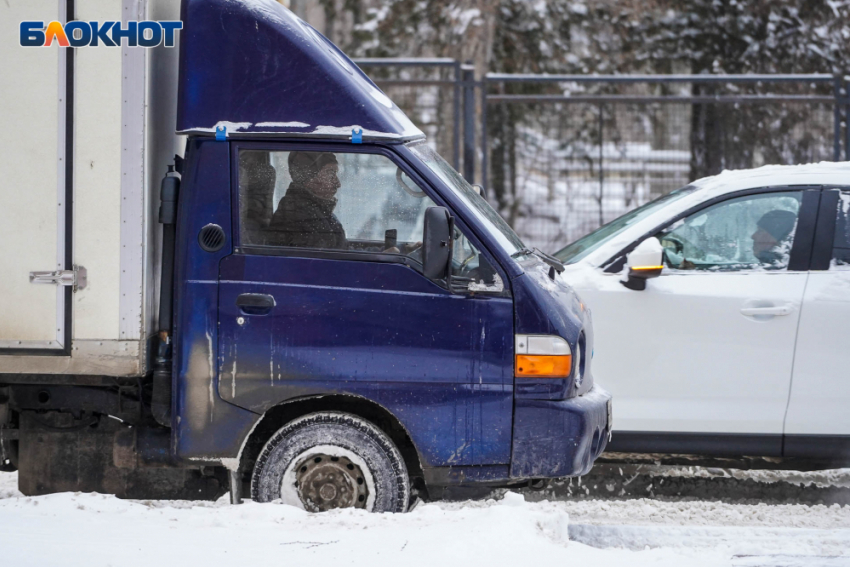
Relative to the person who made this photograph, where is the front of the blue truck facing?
facing to the right of the viewer

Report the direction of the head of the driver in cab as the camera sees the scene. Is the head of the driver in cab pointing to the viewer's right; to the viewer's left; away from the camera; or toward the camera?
to the viewer's right

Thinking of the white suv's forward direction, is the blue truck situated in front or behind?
in front

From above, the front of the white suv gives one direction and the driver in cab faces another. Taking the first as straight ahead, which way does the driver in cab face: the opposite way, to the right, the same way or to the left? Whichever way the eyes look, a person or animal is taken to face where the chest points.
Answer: the opposite way

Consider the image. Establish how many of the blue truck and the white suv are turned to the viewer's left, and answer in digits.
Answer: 1

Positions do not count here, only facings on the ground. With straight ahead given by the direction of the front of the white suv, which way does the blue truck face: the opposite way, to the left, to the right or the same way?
the opposite way

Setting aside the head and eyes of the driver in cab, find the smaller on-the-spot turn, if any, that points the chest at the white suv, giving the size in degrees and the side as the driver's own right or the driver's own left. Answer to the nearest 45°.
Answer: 0° — they already face it

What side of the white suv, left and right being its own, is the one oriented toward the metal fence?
right

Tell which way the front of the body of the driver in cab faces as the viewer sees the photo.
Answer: to the viewer's right

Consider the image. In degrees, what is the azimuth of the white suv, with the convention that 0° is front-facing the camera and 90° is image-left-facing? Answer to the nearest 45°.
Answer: approximately 90°

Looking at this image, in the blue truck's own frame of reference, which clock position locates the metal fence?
The metal fence is roughly at 10 o'clock from the blue truck.

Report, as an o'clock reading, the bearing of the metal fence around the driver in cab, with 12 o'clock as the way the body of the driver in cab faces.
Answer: The metal fence is roughly at 10 o'clock from the driver in cab.

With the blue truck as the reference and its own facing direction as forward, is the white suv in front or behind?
in front

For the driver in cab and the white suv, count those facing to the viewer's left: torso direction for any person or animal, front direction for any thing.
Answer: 1
